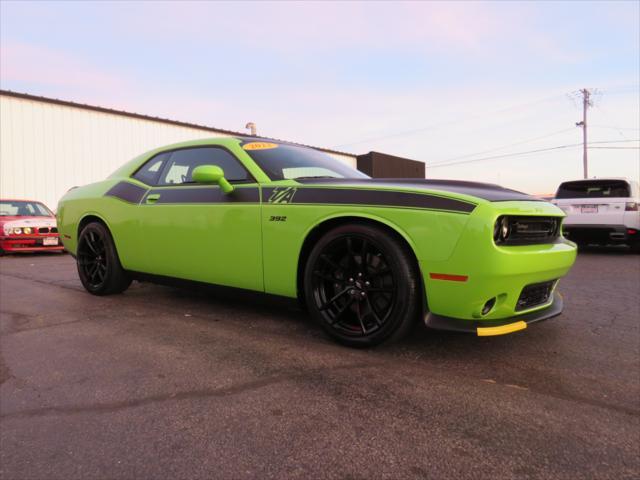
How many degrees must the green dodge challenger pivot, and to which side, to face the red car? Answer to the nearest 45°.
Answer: approximately 180°

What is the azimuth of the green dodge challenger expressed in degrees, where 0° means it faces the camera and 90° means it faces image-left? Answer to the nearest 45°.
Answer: approximately 315°

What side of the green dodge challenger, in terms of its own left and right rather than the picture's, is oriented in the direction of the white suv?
left

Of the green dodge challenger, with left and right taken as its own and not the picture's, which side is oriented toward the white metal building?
back
